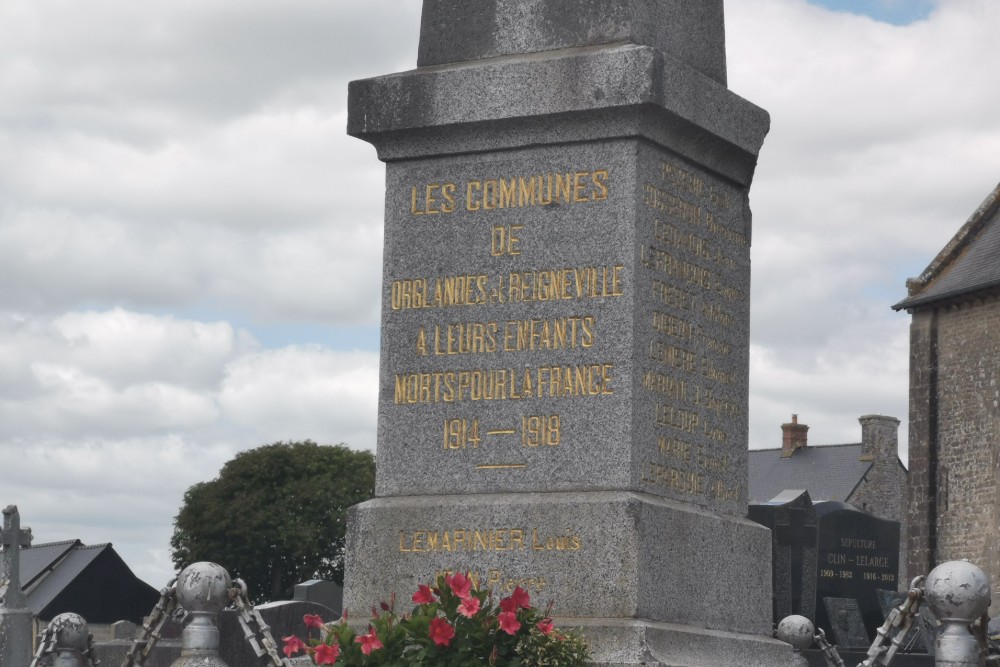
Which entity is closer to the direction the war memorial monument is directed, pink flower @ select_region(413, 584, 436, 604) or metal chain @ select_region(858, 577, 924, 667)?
the pink flower

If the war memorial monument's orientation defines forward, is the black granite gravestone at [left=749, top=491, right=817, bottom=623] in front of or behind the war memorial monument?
behind

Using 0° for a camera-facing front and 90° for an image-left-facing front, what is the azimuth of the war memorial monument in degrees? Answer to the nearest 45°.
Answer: approximately 45°

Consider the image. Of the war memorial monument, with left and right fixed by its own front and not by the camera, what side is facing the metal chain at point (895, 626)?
left

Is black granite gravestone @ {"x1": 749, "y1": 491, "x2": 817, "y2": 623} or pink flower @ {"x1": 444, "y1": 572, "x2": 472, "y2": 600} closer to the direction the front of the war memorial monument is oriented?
the pink flower

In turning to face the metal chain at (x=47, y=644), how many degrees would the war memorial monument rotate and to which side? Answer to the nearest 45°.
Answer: approximately 45° to its right

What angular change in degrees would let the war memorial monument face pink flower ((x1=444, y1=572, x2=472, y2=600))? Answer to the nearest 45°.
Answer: approximately 45° to its left

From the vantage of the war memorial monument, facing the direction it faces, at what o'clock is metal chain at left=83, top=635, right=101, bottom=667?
The metal chain is roughly at 3 o'clock from the war memorial monument.

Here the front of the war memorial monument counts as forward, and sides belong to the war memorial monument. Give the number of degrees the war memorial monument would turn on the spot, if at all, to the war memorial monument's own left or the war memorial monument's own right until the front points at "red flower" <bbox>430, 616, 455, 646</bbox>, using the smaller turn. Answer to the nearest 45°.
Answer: approximately 45° to the war memorial monument's own left

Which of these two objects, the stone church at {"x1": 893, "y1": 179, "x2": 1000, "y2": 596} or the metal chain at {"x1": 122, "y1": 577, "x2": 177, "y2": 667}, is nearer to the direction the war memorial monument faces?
the metal chain

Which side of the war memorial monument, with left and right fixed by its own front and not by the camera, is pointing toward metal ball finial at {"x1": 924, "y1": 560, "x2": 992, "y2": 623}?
left

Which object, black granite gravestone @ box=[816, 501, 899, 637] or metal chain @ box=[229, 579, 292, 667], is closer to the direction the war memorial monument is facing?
the metal chain
